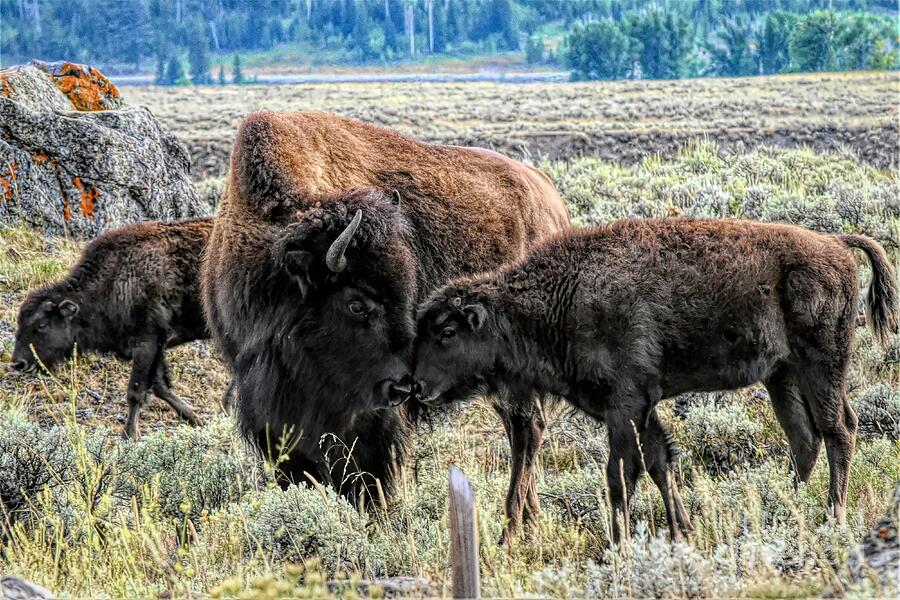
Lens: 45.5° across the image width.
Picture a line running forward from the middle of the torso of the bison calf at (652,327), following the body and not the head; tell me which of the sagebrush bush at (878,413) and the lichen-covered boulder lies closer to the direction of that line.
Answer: the lichen-covered boulder

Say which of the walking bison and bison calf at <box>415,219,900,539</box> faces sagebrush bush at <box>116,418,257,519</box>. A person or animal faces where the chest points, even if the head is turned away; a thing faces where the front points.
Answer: the bison calf

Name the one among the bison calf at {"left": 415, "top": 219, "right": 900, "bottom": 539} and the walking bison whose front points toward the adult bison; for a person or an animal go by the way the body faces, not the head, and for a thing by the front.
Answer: the bison calf

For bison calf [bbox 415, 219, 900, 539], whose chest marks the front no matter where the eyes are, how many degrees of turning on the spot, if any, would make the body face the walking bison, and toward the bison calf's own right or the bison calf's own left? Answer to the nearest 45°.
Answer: approximately 45° to the bison calf's own right

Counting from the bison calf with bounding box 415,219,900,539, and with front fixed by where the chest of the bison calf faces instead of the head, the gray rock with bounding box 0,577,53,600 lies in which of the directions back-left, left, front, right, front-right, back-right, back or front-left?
front-left

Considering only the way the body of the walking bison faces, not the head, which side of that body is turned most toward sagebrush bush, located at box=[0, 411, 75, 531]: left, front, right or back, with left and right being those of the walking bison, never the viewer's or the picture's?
left

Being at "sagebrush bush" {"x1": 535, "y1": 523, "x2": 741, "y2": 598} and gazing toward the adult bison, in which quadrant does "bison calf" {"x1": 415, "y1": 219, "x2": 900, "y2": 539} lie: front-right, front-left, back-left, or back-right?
front-right

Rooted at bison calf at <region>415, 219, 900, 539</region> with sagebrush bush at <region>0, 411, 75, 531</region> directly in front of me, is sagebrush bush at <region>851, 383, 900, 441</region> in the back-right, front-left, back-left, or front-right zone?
back-right

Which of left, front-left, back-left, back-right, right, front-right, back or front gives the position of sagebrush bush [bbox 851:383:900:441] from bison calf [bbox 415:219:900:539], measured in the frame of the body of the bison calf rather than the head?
back-right

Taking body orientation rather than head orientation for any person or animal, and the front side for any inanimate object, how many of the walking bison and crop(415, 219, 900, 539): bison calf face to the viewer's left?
2

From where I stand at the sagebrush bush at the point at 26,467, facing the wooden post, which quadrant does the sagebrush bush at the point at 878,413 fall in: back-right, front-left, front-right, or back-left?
front-left

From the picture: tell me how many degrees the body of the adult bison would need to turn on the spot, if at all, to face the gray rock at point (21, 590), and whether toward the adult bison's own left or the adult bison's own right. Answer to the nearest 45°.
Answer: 0° — it already faces it

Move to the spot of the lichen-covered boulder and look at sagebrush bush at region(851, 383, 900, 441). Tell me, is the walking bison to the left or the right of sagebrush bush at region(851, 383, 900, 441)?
right

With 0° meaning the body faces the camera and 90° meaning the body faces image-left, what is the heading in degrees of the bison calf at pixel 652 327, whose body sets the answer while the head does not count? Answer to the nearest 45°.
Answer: approximately 90°

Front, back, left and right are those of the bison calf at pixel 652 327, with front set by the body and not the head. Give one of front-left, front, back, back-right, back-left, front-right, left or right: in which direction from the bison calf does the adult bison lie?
front

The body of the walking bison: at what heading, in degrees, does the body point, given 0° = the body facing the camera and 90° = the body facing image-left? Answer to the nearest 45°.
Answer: approximately 90°
